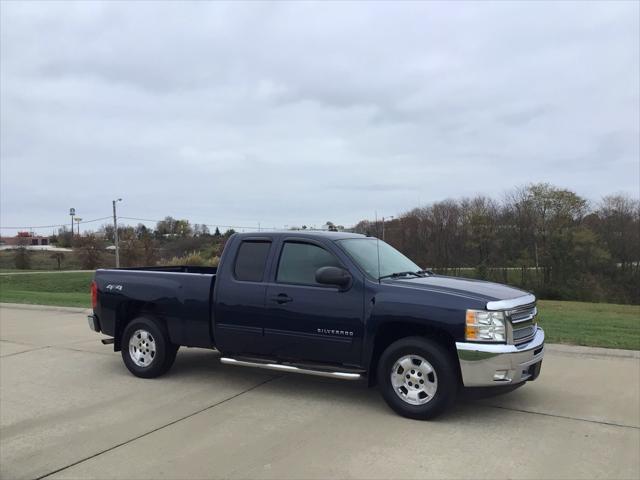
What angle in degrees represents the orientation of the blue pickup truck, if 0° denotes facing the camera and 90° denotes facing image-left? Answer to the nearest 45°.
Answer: approximately 315°
